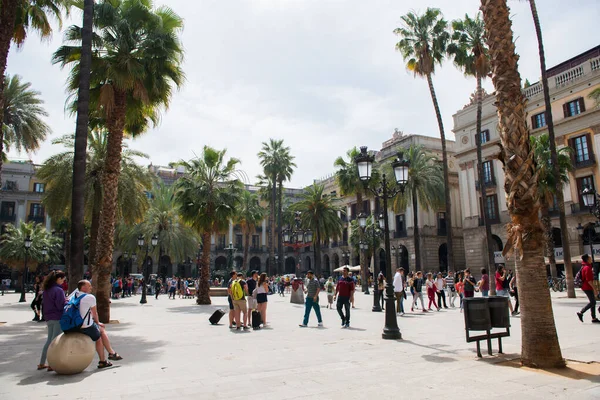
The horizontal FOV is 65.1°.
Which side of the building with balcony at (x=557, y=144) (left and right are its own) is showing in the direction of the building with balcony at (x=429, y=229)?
right

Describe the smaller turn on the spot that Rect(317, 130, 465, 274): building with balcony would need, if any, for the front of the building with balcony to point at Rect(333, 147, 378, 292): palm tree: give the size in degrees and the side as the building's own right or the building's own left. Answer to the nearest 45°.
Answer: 0° — it already faces it

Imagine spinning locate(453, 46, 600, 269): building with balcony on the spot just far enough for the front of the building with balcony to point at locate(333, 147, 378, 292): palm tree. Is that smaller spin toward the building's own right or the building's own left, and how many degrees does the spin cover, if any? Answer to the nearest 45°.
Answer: approximately 45° to the building's own right

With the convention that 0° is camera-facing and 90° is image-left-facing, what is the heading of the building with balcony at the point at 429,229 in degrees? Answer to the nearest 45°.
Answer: approximately 45°

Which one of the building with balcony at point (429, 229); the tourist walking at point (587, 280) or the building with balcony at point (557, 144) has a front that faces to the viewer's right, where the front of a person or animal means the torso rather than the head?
the tourist walking

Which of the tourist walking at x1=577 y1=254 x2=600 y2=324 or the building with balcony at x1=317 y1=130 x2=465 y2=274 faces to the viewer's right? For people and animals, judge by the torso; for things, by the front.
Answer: the tourist walking

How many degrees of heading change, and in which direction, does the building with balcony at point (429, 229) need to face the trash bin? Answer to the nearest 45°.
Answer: approximately 45° to its left

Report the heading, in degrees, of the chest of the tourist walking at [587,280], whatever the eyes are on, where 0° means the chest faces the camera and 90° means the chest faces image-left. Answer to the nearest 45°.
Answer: approximately 270°

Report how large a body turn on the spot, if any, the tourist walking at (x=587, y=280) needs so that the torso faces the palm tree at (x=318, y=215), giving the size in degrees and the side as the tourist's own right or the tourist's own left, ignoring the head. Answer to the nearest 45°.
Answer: approximately 135° to the tourist's own left

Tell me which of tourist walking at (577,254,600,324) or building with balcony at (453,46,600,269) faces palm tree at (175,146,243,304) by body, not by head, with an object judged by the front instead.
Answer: the building with balcony
